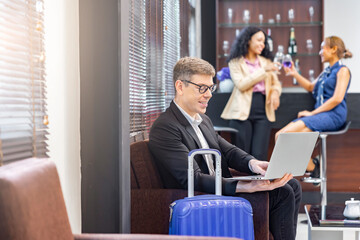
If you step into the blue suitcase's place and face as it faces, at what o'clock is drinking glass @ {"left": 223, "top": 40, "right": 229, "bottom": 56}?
The drinking glass is roughly at 6 o'clock from the blue suitcase.

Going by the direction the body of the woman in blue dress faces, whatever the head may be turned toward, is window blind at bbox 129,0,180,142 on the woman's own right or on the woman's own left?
on the woman's own left

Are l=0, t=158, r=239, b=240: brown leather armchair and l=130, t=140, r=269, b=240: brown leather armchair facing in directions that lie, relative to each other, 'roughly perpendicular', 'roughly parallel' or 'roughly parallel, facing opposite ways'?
roughly parallel

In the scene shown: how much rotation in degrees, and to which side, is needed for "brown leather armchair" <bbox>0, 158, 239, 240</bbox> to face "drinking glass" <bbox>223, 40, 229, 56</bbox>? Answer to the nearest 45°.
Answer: approximately 90° to its left

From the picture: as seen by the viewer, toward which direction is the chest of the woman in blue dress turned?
to the viewer's left

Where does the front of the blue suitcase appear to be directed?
toward the camera

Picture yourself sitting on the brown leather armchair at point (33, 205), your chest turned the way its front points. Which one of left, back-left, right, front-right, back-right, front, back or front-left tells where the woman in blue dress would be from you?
front-left

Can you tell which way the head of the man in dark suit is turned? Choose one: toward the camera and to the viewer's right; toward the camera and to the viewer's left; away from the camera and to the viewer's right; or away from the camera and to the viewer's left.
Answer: toward the camera and to the viewer's right

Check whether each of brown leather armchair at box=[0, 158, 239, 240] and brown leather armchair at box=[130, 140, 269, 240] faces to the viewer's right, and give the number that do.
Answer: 2

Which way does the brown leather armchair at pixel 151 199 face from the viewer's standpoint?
to the viewer's right

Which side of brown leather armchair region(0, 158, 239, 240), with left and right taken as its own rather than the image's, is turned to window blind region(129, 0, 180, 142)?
left

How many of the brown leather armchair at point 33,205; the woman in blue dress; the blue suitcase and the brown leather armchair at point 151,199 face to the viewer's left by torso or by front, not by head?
1

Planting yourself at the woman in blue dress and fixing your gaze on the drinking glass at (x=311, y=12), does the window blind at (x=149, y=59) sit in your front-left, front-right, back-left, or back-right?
back-left

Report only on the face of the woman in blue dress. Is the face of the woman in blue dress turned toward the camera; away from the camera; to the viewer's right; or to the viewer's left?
to the viewer's left

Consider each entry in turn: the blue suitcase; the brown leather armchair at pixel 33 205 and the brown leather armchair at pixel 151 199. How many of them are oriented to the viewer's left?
0

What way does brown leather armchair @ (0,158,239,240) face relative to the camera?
to the viewer's right
